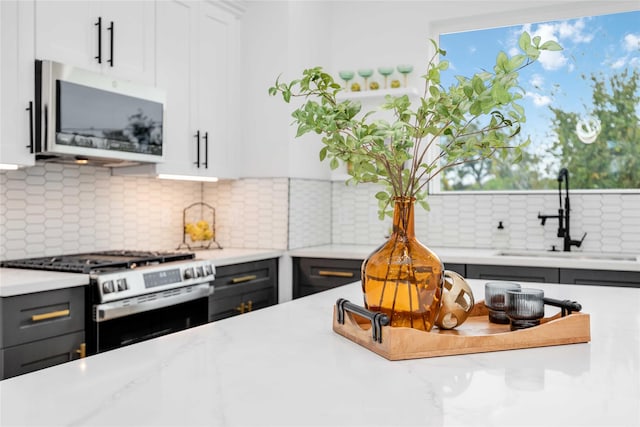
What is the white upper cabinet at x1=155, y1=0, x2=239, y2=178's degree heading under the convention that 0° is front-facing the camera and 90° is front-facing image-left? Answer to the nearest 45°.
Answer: approximately 315°

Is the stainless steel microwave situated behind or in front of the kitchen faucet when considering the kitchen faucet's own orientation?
in front

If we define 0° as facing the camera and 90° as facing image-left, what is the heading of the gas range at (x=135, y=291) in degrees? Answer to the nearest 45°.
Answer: approximately 315°

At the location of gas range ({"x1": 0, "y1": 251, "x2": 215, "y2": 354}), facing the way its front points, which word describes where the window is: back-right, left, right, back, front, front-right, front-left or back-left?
front-left

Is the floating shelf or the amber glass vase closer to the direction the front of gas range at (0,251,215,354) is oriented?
the amber glass vase

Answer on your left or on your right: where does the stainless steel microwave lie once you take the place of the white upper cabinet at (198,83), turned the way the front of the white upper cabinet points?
on your right
